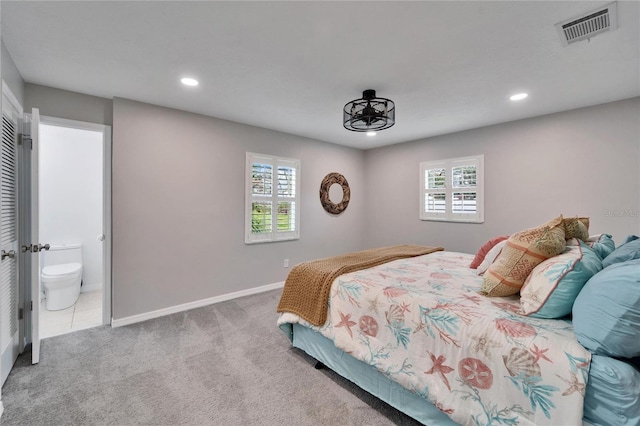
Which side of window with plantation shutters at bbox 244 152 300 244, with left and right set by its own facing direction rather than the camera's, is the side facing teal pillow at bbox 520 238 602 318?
front

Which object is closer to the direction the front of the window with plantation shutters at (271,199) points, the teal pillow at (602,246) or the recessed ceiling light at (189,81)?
the teal pillow

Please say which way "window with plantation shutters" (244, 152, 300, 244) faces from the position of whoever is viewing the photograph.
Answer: facing the viewer and to the right of the viewer

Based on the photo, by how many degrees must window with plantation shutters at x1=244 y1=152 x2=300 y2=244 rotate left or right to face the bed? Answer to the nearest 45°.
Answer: approximately 45° to its right

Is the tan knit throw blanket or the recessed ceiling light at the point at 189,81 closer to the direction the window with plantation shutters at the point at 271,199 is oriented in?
the tan knit throw blanket

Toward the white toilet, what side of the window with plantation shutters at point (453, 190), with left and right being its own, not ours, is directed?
front

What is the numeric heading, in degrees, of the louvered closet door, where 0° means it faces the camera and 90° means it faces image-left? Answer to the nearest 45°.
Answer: approximately 270°

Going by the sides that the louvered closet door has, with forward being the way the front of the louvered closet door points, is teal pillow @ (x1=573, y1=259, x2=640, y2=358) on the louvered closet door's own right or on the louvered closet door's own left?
on the louvered closet door's own right

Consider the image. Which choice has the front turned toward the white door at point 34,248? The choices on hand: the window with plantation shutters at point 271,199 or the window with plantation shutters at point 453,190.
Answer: the window with plantation shutters at point 453,190

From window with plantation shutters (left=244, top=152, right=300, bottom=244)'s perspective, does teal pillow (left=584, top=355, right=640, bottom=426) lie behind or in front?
in front

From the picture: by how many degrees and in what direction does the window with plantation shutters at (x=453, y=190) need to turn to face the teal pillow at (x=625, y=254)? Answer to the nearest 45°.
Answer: approximately 45° to its left

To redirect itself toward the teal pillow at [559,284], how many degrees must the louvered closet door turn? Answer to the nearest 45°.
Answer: approximately 45° to its right

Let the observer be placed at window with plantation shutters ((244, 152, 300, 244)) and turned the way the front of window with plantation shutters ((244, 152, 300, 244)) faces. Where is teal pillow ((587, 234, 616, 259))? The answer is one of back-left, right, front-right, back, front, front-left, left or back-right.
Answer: front

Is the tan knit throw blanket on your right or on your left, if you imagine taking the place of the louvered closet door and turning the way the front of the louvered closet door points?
on your right

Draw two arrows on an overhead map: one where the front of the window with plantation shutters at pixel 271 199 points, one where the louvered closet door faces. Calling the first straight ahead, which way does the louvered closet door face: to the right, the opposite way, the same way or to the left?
to the left

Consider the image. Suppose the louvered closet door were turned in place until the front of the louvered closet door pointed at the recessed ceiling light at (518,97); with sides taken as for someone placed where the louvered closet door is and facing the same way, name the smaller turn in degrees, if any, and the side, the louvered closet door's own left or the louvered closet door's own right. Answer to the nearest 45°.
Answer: approximately 45° to the louvered closet door's own right

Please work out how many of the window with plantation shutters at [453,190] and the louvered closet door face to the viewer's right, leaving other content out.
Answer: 1

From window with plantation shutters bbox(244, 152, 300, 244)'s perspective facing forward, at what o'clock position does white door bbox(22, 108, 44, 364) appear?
The white door is roughly at 3 o'clock from the window with plantation shutters.

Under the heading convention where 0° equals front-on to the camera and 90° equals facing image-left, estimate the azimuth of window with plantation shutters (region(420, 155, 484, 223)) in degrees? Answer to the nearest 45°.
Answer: approximately 45°
